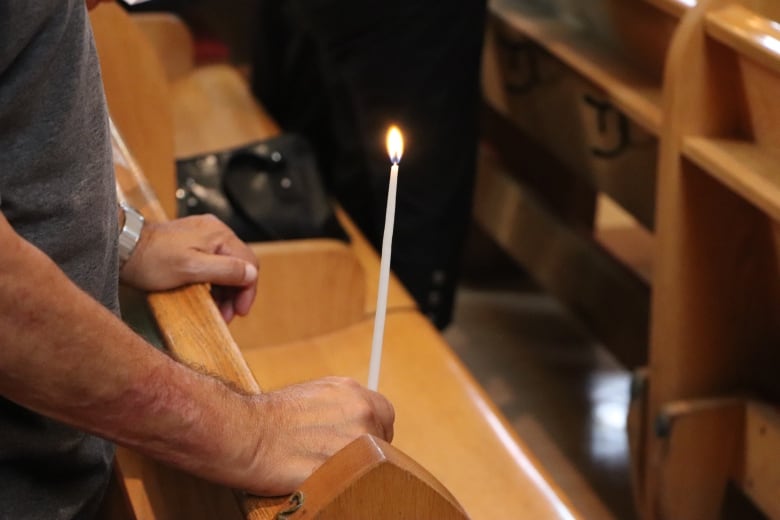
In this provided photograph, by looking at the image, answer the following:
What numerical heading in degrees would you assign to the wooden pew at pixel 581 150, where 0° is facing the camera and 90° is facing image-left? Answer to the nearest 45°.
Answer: approximately 225°

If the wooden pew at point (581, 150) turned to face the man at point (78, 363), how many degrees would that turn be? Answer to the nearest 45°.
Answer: approximately 135° to its right

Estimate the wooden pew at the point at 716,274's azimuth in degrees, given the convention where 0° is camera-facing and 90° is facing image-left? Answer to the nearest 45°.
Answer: approximately 225°

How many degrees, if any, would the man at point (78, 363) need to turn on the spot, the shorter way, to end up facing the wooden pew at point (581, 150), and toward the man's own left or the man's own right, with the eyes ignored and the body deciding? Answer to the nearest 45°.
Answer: approximately 45° to the man's own left

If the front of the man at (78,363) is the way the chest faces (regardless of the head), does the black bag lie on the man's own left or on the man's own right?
on the man's own left

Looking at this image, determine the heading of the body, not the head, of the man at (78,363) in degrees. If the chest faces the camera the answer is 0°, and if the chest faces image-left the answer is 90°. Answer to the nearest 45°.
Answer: approximately 270°
